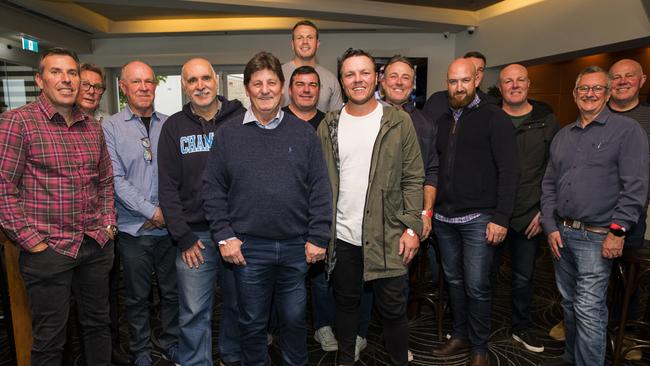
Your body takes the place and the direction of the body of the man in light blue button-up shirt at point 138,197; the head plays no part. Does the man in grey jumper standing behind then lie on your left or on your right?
on your left

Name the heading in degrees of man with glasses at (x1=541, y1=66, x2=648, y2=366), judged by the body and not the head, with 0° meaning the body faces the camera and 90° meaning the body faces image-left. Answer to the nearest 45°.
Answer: approximately 45°

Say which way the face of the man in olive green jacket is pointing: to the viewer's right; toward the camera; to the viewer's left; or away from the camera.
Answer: toward the camera

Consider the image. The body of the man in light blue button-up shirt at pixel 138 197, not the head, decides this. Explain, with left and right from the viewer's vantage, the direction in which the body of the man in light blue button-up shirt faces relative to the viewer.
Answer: facing the viewer and to the right of the viewer

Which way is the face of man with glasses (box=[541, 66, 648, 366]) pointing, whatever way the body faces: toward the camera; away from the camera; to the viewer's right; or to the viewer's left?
toward the camera

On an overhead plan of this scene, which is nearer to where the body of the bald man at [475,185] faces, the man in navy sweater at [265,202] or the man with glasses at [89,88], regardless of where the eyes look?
the man in navy sweater

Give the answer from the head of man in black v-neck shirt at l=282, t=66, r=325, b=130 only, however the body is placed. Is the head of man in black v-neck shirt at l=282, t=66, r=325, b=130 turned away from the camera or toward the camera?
toward the camera

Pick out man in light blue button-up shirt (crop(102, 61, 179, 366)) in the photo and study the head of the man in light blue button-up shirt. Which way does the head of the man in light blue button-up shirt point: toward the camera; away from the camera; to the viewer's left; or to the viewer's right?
toward the camera

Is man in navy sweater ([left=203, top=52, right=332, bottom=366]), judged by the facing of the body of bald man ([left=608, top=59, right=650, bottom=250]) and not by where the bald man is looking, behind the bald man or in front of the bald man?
in front

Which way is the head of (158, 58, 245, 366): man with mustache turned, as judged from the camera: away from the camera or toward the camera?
toward the camera

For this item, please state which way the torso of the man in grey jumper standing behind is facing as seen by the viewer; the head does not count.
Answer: toward the camera

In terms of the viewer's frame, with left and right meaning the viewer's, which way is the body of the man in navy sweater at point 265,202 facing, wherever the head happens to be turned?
facing the viewer

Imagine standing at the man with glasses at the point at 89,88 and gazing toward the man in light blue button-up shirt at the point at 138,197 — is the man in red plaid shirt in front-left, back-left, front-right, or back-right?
front-right

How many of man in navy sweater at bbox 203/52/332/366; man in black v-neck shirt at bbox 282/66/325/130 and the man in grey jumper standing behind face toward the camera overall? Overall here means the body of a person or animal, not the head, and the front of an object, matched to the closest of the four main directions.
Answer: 3

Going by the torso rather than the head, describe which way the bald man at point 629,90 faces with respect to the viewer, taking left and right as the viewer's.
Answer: facing the viewer and to the left of the viewer

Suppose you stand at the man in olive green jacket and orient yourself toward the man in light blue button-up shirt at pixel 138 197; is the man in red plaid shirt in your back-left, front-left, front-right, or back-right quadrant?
front-left
